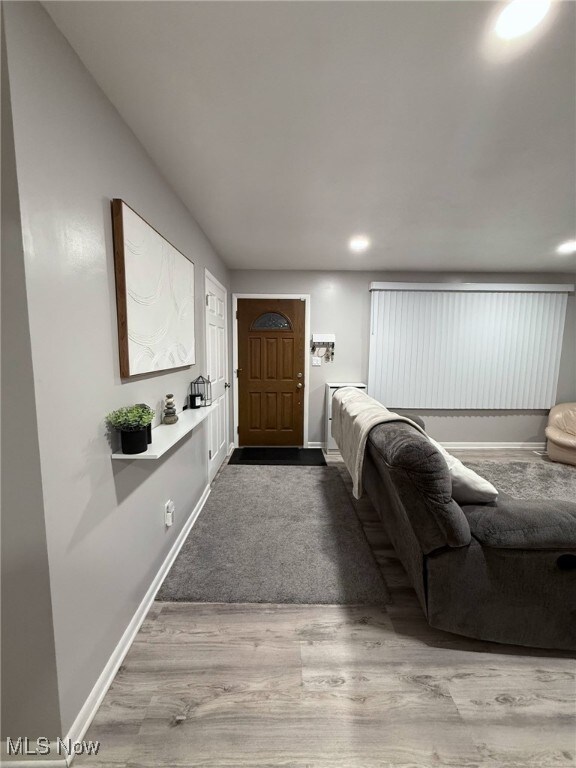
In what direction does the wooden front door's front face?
toward the camera

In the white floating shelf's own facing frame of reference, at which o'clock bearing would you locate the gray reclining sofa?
The gray reclining sofa is roughly at 1 o'clock from the white floating shelf.

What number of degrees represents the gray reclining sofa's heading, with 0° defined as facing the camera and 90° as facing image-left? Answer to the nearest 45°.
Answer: approximately 270°

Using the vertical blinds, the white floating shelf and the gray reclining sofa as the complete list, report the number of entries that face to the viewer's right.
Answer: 2

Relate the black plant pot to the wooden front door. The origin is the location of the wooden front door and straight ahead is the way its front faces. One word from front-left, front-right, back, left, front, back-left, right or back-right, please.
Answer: front

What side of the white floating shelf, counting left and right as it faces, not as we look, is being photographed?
right

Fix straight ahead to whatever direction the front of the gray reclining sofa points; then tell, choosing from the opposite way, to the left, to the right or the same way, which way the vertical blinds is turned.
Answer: to the right

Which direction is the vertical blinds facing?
toward the camera

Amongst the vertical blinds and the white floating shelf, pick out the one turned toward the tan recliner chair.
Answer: the white floating shelf

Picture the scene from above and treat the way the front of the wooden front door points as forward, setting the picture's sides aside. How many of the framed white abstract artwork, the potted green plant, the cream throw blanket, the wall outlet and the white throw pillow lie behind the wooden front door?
0

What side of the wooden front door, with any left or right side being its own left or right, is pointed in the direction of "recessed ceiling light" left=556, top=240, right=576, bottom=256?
left

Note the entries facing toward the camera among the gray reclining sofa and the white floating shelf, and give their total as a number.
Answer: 0

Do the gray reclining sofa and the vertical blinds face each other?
no

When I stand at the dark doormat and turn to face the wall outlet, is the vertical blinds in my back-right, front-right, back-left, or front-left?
back-left

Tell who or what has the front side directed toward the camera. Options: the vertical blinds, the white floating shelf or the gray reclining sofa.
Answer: the vertical blinds

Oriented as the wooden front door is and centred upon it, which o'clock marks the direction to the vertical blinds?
The vertical blinds is roughly at 9 o'clock from the wooden front door.

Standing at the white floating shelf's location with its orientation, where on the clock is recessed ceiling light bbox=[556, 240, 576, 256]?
The recessed ceiling light is roughly at 12 o'clock from the white floating shelf.

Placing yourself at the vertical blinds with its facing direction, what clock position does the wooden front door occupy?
The wooden front door is roughly at 2 o'clock from the vertical blinds.
